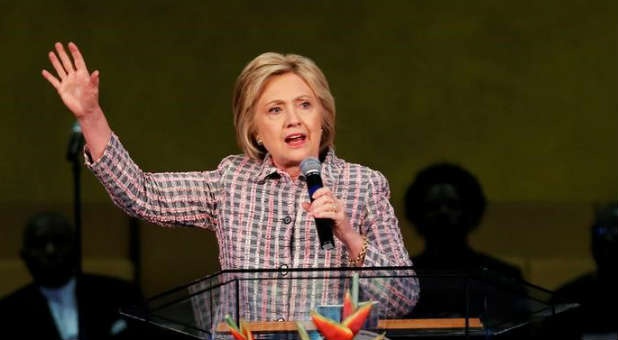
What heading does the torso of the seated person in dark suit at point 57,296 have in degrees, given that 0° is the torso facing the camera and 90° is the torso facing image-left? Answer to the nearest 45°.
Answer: approximately 0°

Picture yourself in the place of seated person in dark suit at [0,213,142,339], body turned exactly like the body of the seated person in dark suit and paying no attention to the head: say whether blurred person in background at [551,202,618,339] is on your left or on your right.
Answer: on your left

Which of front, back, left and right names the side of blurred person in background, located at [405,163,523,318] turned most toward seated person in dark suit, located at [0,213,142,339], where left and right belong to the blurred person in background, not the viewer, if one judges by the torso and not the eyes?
right

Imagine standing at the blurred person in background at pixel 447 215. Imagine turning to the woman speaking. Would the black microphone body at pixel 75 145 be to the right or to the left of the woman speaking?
right

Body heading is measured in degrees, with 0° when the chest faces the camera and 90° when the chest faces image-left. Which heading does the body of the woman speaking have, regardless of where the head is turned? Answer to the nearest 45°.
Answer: approximately 0°

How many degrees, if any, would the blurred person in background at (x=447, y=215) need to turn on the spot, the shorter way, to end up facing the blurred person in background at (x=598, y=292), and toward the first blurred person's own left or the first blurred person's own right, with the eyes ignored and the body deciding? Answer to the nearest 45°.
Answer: approximately 90° to the first blurred person's own left
